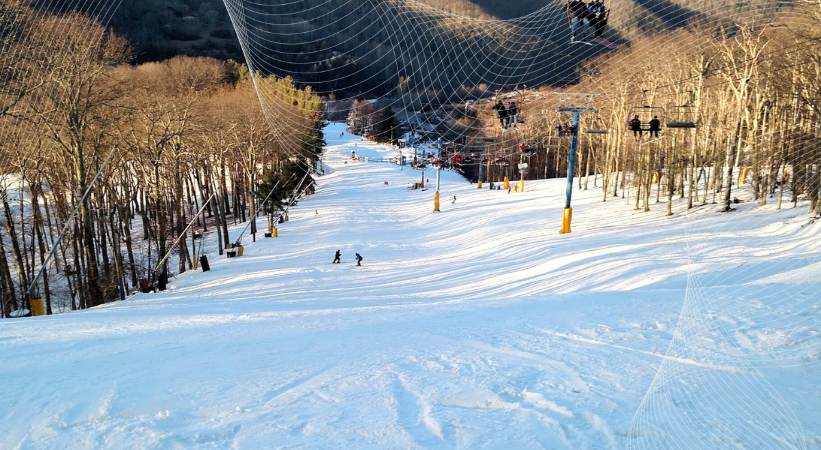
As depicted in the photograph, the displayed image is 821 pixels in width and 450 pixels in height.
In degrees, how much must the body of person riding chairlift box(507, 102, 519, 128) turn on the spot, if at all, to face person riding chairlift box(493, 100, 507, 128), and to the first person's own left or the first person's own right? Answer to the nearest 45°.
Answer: approximately 45° to the first person's own right

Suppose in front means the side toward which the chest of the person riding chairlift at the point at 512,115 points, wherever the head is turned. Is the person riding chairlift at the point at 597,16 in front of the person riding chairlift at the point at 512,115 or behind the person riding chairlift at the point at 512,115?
in front

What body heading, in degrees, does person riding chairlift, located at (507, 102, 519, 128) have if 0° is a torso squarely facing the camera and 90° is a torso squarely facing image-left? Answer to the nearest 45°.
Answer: approximately 0°
